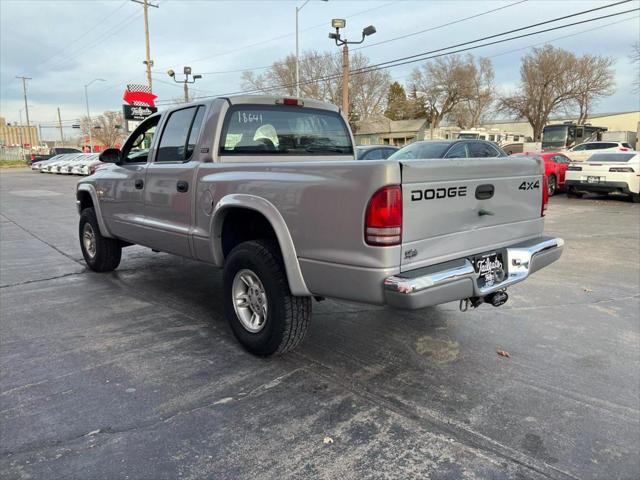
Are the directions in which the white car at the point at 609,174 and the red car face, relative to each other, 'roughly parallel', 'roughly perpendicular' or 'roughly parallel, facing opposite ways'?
roughly parallel

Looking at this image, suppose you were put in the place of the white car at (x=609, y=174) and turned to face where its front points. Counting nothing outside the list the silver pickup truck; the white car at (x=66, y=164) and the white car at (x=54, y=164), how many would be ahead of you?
0

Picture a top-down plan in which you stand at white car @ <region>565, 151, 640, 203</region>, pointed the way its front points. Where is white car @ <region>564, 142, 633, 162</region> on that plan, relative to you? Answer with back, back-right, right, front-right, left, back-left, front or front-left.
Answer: front-left

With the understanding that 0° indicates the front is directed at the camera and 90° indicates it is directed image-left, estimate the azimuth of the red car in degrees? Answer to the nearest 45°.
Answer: approximately 225°

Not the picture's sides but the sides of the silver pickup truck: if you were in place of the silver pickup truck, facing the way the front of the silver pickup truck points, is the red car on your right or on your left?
on your right

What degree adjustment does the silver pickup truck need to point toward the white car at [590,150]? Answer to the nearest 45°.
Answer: approximately 90° to its right

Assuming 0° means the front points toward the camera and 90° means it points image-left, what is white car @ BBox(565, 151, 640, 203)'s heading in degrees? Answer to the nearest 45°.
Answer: approximately 225°

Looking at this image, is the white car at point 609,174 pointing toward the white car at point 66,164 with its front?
no

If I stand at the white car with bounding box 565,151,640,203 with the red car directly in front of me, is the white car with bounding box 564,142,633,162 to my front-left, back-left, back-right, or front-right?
front-right

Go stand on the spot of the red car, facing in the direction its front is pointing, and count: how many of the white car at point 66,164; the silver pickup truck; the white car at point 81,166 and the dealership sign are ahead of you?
0

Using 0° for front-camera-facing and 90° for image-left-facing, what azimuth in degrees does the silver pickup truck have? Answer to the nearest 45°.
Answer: approximately 135°

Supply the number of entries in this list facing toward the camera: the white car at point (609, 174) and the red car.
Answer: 0
